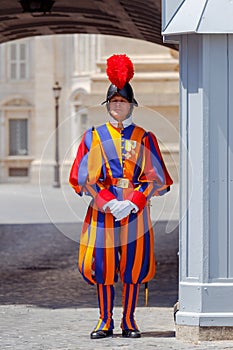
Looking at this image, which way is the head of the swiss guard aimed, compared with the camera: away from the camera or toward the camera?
toward the camera

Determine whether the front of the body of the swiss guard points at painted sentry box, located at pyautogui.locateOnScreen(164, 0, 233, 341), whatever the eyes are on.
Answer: no

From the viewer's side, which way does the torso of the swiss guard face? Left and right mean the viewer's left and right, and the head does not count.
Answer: facing the viewer
